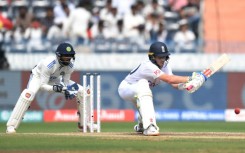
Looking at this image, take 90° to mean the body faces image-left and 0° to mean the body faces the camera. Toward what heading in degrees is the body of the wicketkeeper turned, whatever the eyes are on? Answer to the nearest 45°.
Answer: approximately 315°

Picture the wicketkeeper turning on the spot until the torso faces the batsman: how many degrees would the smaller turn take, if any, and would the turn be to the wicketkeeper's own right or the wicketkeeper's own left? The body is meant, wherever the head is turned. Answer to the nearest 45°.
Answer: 0° — they already face them
